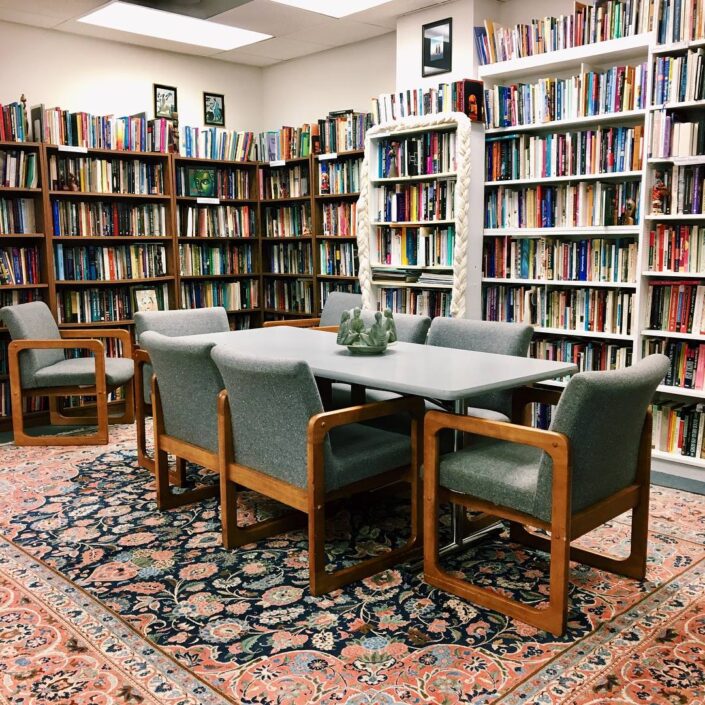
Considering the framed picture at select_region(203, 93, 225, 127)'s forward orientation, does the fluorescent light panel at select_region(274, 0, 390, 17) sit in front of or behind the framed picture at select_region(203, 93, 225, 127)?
in front

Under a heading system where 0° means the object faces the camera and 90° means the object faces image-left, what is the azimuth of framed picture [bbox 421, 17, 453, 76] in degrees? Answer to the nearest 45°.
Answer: approximately 45°

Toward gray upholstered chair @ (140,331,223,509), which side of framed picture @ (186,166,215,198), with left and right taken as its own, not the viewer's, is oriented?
front

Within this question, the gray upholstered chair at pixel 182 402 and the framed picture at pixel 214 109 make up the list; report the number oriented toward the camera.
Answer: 1

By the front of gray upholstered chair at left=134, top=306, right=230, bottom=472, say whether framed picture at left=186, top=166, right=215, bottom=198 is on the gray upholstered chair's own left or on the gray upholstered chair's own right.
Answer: on the gray upholstered chair's own left

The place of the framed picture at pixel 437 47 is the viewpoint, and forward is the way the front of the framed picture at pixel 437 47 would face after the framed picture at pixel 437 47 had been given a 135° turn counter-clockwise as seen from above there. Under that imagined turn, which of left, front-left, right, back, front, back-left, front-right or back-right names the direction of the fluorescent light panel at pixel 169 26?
back

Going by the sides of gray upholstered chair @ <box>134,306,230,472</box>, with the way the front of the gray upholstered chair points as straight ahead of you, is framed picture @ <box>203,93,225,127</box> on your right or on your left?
on your left

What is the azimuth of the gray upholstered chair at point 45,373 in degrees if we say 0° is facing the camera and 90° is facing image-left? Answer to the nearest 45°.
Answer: approximately 270°

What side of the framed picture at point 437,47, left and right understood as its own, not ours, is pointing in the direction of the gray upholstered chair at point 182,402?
front

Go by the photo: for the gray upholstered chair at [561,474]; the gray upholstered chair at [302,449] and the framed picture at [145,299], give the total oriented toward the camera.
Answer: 1

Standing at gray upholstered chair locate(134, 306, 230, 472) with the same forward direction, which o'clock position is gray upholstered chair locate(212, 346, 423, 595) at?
gray upholstered chair locate(212, 346, 423, 595) is roughly at 1 o'clock from gray upholstered chair locate(134, 306, 230, 472).

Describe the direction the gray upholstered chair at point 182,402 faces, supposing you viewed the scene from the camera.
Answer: facing away from the viewer and to the right of the viewer
